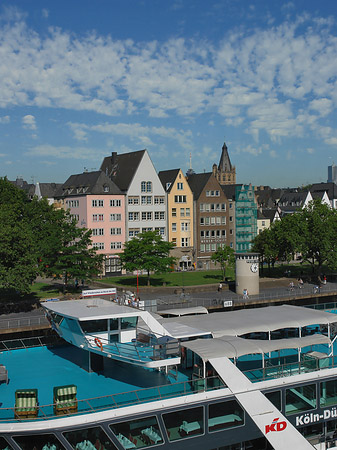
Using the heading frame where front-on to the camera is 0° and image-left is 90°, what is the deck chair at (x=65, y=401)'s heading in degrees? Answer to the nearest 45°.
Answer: approximately 0°

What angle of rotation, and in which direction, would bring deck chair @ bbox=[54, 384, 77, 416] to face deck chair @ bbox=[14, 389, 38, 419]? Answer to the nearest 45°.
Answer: approximately 90° to its right

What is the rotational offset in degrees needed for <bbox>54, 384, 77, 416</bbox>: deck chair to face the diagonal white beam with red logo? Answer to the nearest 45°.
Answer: approximately 90° to its left
